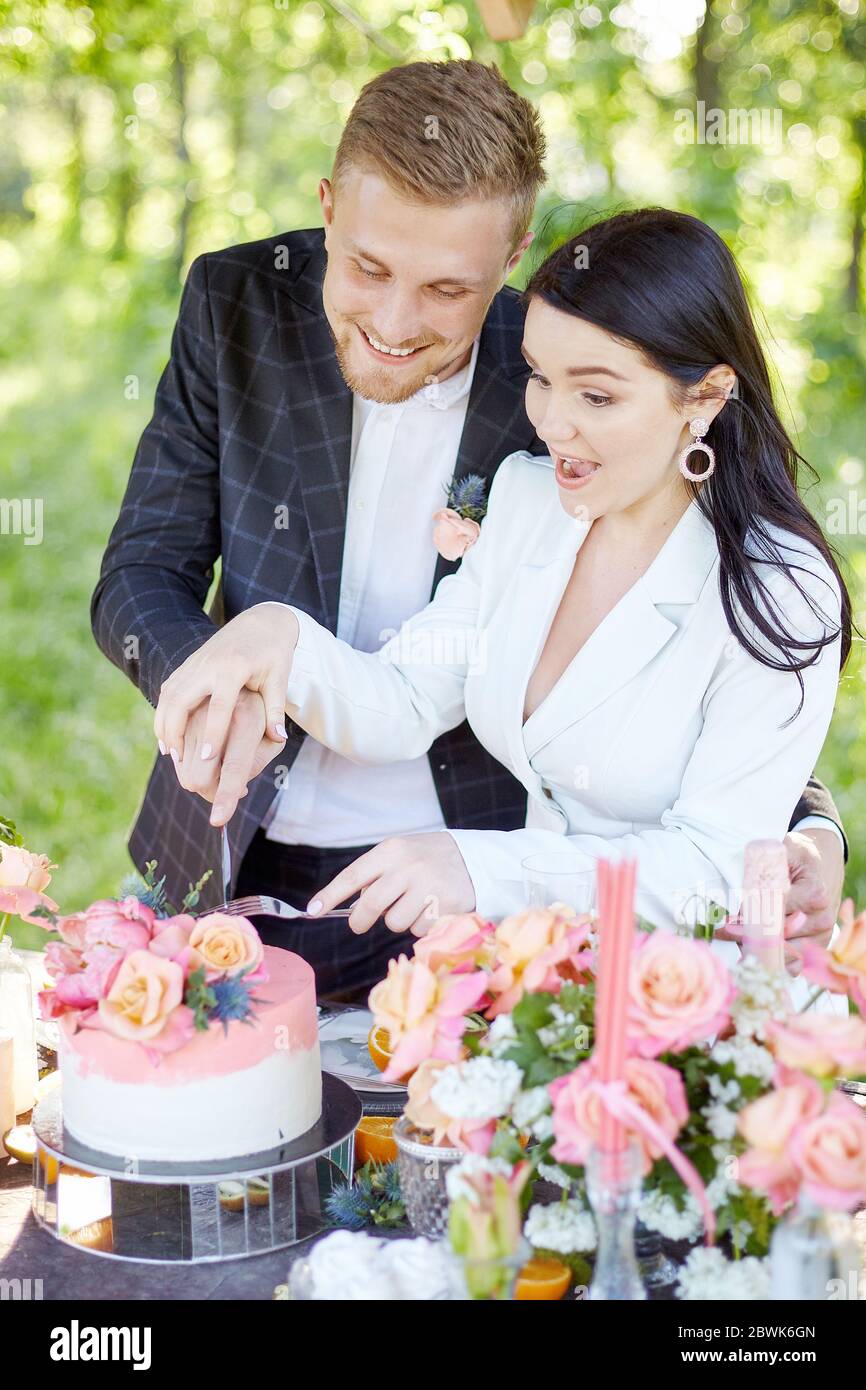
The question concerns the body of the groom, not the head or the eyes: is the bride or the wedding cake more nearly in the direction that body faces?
the wedding cake

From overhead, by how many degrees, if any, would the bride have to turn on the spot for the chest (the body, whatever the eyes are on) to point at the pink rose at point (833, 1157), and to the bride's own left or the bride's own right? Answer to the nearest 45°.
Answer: approximately 45° to the bride's own left

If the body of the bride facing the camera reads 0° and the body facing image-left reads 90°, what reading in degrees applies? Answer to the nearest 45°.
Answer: approximately 45°

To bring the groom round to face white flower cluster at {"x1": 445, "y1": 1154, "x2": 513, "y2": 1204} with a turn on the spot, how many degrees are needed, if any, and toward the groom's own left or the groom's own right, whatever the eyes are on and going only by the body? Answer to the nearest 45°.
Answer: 0° — they already face it

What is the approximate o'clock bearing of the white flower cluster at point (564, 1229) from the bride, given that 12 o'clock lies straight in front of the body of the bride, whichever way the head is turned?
The white flower cluster is roughly at 11 o'clock from the bride.

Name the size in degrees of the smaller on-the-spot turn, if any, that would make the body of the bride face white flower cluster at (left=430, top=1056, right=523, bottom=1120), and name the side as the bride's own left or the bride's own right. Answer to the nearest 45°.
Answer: approximately 45° to the bride's own left

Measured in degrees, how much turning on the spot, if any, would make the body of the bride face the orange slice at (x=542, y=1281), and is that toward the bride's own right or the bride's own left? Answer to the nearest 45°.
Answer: approximately 45° to the bride's own left
